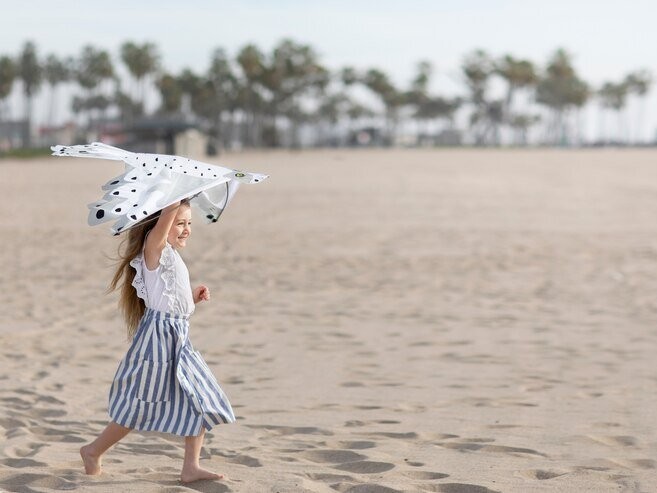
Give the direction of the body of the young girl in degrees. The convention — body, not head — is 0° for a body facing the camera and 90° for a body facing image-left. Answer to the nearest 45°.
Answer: approximately 270°
